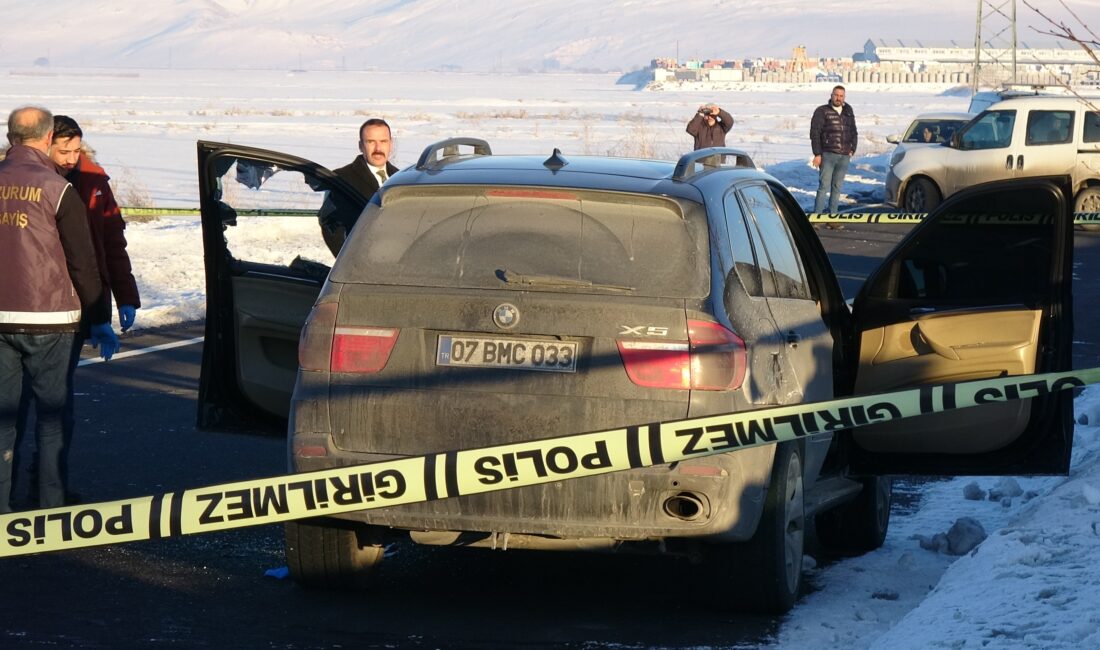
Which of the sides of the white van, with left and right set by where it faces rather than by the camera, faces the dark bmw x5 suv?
left

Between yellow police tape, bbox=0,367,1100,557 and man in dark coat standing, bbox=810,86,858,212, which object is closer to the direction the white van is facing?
the man in dark coat standing

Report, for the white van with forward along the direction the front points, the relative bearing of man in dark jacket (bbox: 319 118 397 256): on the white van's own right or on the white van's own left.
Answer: on the white van's own left

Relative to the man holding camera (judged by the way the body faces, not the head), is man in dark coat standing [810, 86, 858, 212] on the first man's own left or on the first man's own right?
on the first man's own left

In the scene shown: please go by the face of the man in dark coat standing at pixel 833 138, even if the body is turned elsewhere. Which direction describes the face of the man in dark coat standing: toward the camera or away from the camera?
toward the camera

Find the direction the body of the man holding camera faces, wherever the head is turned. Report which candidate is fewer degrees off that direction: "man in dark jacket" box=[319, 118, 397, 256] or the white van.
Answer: the man in dark jacket

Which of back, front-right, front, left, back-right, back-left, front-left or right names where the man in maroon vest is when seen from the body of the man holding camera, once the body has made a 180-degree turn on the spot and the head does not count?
back

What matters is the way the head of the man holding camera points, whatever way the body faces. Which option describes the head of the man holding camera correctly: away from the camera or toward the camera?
toward the camera

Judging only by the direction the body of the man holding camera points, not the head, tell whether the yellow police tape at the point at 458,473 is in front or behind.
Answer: in front

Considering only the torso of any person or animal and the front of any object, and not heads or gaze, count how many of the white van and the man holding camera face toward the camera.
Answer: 1

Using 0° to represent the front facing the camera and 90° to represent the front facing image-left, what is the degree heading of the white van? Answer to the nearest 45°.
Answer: approximately 90°

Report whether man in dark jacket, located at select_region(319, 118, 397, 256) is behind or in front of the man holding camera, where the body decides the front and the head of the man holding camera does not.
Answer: in front

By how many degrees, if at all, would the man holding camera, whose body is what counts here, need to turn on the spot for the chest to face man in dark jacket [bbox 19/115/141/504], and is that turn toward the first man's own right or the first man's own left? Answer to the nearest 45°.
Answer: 0° — they already face them

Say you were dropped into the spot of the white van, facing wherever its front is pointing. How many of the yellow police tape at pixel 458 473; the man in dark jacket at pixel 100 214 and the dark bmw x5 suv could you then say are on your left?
3

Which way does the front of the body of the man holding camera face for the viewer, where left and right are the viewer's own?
facing the viewer

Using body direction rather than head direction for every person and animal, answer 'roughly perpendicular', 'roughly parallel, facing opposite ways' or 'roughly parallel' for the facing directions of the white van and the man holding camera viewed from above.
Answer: roughly perpendicular

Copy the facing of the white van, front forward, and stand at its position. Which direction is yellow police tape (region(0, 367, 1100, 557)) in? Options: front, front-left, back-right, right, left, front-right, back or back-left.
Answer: left
